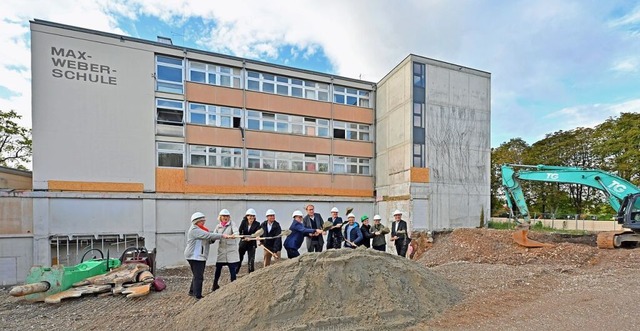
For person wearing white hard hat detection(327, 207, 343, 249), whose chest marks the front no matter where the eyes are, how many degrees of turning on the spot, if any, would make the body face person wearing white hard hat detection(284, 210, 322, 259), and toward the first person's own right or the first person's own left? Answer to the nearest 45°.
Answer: approximately 45° to the first person's own right

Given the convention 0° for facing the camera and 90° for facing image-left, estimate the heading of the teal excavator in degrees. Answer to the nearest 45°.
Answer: approximately 90°

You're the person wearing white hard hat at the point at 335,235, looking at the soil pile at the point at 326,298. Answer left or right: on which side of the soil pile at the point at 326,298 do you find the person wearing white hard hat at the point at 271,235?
right

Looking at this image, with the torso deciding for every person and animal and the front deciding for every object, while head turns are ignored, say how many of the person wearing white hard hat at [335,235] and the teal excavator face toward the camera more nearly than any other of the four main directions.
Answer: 1

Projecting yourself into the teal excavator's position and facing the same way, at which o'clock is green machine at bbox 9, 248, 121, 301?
The green machine is roughly at 10 o'clock from the teal excavator.

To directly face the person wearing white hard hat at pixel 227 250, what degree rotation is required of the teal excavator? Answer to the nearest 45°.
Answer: approximately 45° to its left

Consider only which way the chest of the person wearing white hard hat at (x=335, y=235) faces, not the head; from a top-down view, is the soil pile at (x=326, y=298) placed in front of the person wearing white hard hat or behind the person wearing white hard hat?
in front

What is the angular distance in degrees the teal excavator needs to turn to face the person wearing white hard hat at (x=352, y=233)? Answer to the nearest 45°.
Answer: approximately 45° to its left

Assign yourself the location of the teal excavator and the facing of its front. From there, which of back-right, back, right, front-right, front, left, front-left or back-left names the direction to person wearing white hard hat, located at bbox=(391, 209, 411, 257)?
front-left
